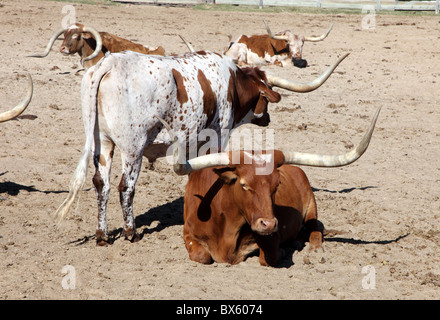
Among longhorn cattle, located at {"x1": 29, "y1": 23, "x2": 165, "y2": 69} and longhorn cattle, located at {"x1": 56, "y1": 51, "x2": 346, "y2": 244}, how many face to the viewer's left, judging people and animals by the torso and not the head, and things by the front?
1

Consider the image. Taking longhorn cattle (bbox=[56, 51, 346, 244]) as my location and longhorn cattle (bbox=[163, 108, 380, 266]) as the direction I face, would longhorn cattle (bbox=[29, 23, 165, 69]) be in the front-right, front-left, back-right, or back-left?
back-left

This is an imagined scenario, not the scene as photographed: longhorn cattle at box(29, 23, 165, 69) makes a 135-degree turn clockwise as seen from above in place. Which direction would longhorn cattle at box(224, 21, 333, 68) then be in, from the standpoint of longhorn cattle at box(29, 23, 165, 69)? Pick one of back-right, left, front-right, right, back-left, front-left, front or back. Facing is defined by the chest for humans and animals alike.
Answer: front

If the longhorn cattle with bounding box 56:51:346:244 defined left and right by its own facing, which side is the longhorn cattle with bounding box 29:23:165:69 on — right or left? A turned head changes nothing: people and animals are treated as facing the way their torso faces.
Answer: on its left

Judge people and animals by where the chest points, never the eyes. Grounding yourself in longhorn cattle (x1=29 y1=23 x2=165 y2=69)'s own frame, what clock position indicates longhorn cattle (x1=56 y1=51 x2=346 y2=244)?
longhorn cattle (x1=56 y1=51 x2=346 y2=244) is roughly at 9 o'clock from longhorn cattle (x1=29 y1=23 x2=165 y2=69).

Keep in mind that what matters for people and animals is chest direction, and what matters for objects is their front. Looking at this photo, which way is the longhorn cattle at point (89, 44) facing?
to the viewer's left

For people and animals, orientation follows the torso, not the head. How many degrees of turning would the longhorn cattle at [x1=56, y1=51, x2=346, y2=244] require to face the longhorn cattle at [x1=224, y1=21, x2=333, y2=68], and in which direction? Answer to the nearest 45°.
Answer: approximately 45° to its left

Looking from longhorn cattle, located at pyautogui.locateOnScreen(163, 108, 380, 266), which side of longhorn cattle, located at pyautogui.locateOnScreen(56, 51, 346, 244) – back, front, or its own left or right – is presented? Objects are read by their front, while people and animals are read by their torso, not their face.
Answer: right

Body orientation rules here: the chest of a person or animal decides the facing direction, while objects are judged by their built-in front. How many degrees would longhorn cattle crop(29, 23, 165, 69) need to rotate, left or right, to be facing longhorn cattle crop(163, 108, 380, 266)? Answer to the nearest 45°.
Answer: approximately 90° to its left

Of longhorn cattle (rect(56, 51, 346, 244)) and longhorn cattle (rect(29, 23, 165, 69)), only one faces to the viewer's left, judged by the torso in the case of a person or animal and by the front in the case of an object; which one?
longhorn cattle (rect(29, 23, 165, 69))

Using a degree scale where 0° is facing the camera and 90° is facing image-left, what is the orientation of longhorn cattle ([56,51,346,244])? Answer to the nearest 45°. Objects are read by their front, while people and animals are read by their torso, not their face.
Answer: approximately 225°

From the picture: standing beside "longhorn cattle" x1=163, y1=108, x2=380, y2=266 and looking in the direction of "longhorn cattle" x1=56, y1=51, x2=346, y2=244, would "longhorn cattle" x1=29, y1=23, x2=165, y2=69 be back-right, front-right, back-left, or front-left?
front-right
